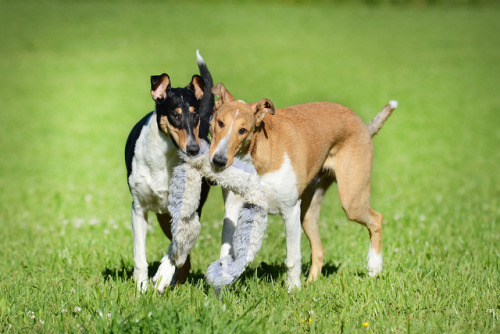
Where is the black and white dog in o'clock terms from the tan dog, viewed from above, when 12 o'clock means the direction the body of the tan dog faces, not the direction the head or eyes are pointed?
The black and white dog is roughly at 1 o'clock from the tan dog.

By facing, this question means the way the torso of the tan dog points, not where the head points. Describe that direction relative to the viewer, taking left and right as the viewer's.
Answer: facing the viewer and to the left of the viewer
